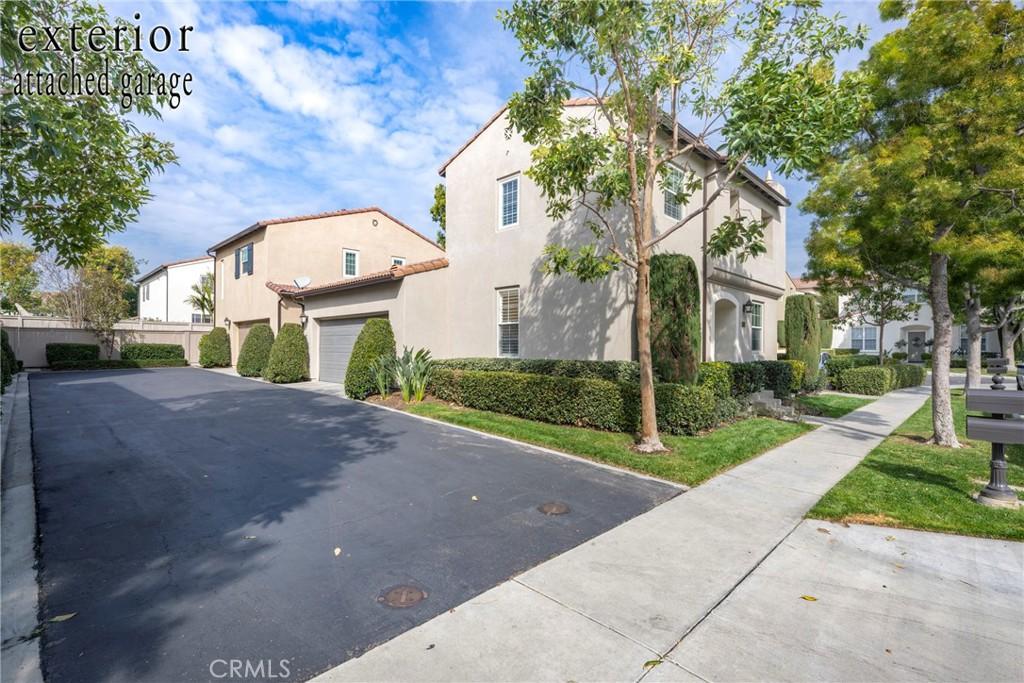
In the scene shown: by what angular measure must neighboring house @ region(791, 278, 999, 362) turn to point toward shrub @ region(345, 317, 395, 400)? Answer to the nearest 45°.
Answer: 0° — it already faces it

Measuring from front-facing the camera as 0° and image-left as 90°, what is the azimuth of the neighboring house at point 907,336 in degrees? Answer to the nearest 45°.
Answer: approximately 0°

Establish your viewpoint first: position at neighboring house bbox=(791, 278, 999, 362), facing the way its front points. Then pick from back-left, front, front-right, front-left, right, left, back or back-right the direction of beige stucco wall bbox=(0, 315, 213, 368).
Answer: front-right

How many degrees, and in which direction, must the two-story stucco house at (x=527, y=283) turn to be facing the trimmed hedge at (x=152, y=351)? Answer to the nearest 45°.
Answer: approximately 180°

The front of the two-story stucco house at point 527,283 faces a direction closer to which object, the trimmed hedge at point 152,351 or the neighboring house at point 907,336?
the neighboring house

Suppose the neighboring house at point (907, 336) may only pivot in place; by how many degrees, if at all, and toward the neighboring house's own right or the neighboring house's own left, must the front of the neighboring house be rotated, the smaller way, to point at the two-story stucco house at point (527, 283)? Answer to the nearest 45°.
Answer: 0° — it already faces it

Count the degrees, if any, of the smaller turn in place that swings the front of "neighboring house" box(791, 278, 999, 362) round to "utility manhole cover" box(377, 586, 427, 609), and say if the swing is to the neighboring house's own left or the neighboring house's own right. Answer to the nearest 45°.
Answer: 0° — it already faces it

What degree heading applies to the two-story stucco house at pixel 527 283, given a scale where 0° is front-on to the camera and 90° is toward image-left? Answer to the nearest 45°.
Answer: approximately 315°

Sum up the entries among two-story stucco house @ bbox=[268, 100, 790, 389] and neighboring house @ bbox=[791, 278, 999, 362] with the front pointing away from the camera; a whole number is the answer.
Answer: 0

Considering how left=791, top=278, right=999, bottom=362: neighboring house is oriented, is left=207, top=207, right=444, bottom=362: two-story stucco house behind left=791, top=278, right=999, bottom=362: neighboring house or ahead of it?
ahead

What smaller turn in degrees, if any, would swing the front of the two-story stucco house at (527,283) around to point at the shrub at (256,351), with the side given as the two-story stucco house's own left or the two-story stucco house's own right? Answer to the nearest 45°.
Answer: approximately 180°

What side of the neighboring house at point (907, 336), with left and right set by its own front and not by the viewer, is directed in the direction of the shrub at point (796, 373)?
front

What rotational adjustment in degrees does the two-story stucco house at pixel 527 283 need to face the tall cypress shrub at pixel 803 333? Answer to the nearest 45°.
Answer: approximately 45° to its left

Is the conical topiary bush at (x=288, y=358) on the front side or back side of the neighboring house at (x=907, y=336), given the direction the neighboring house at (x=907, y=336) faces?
on the front side

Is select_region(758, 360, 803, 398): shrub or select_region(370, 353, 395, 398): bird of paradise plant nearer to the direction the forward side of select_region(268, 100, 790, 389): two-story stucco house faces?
the shrub
